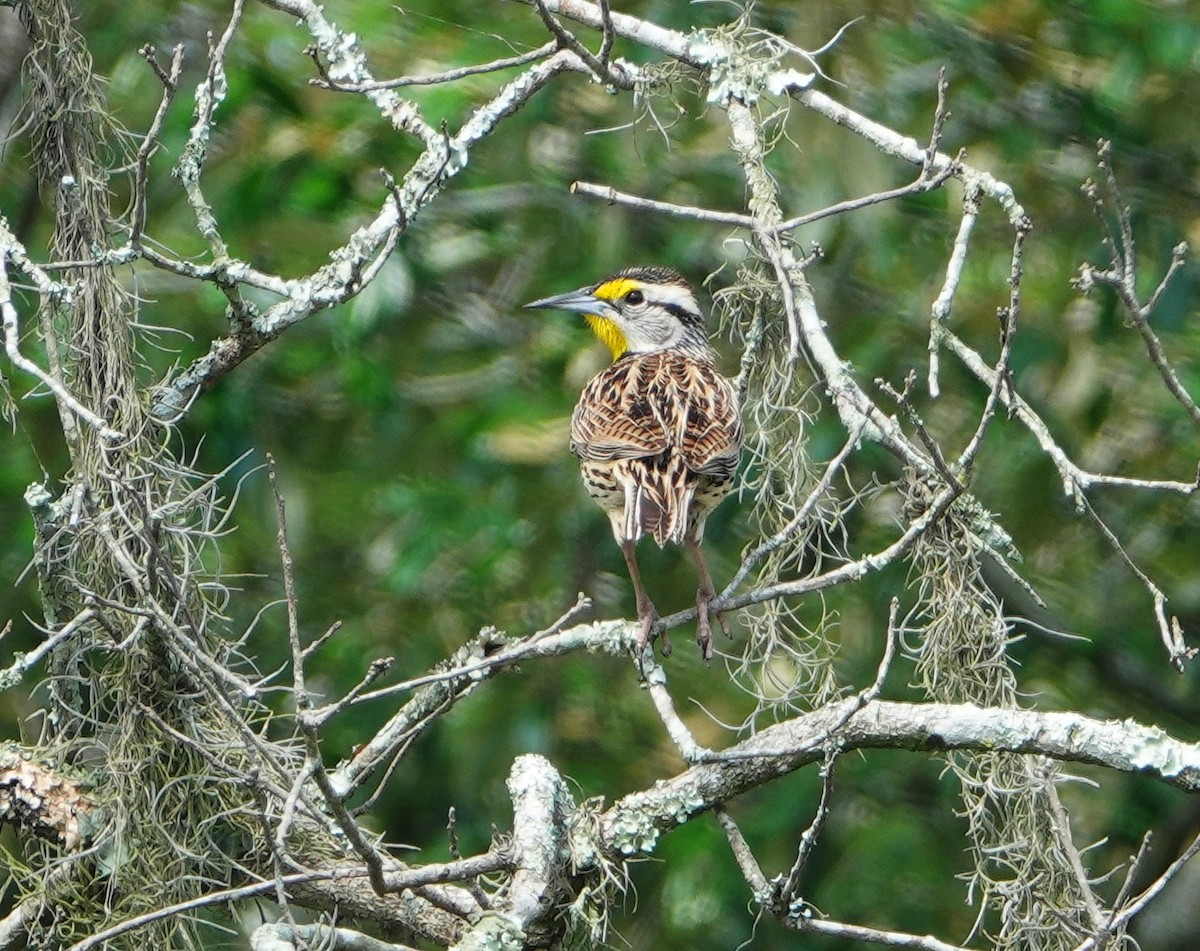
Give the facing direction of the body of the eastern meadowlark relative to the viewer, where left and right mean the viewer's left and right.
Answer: facing away from the viewer
